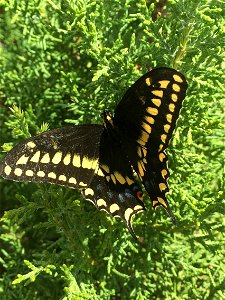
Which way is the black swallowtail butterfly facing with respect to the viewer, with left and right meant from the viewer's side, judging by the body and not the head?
facing away from the viewer and to the left of the viewer
